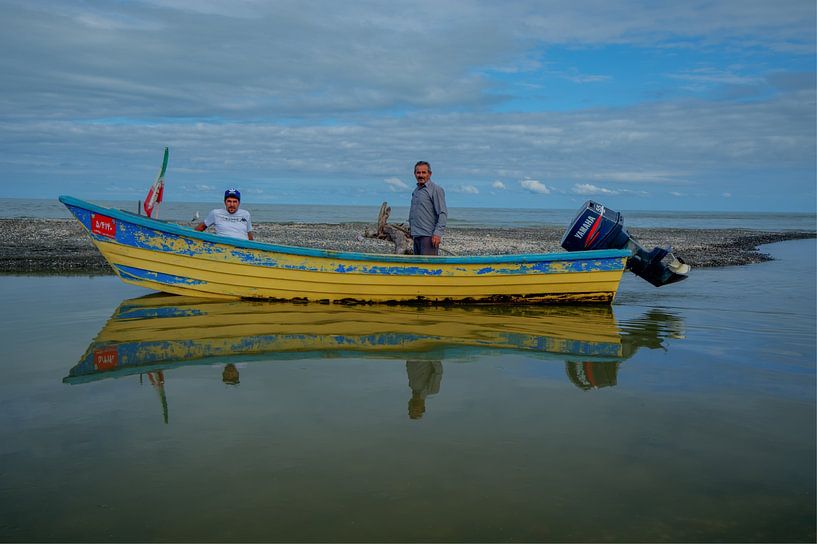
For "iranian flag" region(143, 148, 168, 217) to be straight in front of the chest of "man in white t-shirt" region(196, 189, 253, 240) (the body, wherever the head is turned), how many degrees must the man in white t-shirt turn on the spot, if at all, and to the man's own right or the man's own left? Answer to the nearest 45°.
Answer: approximately 135° to the man's own right

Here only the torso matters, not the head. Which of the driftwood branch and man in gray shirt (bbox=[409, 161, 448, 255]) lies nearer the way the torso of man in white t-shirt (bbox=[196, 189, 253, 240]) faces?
the man in gray shirt

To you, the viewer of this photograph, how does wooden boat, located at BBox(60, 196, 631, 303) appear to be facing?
facing to the left of the viewer

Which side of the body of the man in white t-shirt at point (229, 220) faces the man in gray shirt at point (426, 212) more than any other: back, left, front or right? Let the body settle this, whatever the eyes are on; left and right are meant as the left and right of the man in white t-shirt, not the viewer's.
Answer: left

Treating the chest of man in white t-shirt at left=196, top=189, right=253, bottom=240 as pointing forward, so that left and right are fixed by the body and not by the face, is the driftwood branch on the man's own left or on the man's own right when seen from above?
on the man's own left

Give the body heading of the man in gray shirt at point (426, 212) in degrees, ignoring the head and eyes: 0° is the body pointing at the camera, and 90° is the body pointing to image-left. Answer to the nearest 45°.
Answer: approximately 45°
